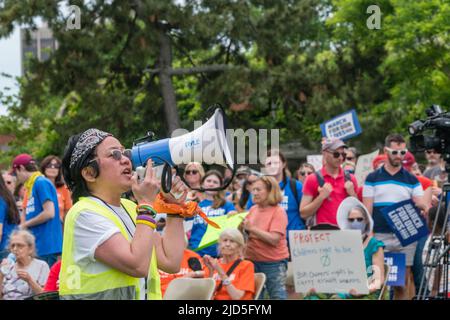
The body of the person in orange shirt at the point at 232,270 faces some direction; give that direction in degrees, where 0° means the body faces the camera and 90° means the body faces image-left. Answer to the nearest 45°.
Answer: approximately 45°

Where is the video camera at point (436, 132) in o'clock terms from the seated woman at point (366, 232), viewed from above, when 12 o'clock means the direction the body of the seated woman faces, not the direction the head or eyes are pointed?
The video camera is roughly at 10 o'clock from the seated woman.

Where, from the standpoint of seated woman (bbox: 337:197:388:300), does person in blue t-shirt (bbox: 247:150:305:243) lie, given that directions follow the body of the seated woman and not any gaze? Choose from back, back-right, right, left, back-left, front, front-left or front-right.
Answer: right

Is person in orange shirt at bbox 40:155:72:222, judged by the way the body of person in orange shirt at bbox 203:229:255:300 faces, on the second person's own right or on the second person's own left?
on the second person's own right

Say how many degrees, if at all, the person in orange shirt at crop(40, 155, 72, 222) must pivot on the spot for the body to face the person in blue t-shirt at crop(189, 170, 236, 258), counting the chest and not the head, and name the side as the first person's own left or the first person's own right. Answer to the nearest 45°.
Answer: approximately 45° to the first person's own left

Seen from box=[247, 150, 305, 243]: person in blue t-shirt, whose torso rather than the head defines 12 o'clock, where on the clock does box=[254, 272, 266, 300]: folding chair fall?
The folding chair is roughly at 11 o'clock from the person in blue t-shirt.

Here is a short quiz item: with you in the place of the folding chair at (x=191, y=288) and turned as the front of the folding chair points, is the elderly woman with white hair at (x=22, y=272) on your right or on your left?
on your right

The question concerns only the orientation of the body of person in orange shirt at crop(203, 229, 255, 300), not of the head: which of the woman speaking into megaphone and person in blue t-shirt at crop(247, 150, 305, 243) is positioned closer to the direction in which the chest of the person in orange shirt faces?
the woman speaking into megaphone
